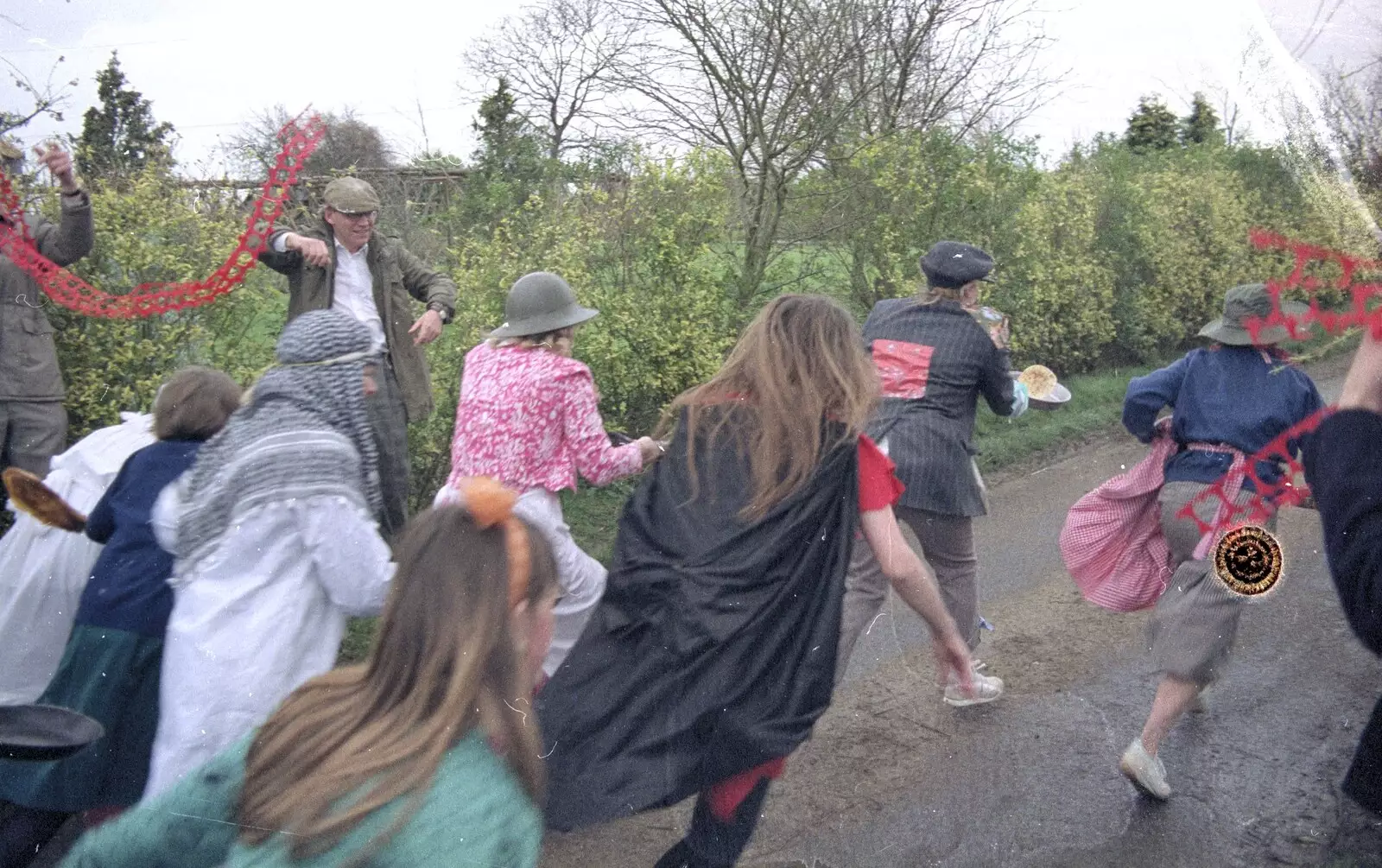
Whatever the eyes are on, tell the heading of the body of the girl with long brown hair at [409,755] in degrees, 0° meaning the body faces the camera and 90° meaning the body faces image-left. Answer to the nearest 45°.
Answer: approximately 225°

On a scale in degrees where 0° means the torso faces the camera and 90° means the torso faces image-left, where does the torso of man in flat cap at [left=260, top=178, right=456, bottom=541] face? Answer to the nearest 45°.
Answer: approximately 0°

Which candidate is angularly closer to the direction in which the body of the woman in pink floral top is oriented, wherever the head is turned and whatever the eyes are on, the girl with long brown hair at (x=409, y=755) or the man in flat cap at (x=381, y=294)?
the man in flat cap

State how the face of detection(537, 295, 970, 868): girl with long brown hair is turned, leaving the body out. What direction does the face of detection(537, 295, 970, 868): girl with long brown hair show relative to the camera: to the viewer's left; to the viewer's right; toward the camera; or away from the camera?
away from the camera

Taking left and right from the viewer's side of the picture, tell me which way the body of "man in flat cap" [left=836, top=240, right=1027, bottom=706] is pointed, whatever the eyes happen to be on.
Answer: facing away from the viewer and to the right of the viewer

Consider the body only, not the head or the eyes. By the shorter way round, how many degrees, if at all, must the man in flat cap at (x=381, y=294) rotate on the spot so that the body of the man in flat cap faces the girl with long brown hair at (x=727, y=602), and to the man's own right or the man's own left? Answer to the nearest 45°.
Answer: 0° — they already face them

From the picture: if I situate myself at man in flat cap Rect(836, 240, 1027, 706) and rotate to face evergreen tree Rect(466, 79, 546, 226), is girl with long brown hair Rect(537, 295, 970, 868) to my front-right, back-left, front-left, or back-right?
back-left

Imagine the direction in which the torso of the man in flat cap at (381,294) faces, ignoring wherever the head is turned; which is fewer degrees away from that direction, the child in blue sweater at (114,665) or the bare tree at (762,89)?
the child in blue sweater
